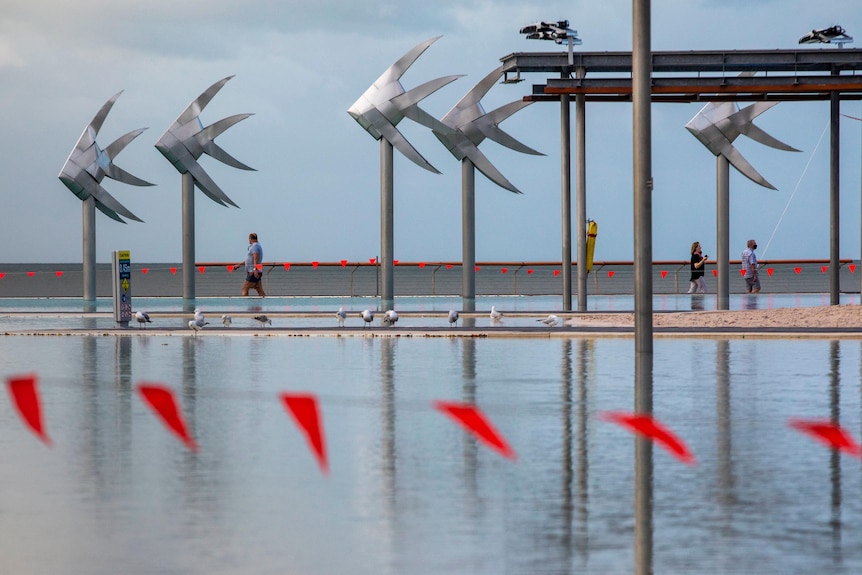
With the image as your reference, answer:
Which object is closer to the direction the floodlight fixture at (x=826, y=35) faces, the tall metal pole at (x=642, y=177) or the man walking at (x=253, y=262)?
the man walking

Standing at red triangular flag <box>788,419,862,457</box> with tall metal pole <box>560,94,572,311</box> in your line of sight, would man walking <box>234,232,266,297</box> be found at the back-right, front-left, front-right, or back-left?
front-left

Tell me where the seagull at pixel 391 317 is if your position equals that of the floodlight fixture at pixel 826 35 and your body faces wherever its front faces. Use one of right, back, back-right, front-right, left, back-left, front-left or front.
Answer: front-left

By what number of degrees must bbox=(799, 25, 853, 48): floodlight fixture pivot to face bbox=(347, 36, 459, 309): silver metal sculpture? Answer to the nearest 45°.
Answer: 0° — it already faces it

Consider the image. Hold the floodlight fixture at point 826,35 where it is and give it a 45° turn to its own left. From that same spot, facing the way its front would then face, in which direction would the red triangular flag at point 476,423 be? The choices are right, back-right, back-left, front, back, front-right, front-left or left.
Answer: front-left

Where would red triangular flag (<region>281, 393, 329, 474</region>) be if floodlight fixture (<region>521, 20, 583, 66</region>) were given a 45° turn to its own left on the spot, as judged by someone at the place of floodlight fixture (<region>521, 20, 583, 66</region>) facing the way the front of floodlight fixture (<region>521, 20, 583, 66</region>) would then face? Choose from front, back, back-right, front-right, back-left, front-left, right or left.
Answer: front-left

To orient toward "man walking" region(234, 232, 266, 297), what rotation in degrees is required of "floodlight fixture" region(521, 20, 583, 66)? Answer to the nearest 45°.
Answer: approximately 45° to its right

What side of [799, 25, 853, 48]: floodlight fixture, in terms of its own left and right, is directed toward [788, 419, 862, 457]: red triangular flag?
left

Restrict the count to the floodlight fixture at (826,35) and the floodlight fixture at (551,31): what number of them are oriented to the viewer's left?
2

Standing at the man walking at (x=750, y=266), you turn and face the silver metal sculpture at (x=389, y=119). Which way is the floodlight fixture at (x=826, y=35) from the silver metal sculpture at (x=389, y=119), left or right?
left

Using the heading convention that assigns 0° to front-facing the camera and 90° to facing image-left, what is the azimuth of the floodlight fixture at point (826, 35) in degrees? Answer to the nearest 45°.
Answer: approximately 90°

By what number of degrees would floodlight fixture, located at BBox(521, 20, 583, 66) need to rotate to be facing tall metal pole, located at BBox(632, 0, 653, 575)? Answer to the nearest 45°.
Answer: approximately 90° to its left

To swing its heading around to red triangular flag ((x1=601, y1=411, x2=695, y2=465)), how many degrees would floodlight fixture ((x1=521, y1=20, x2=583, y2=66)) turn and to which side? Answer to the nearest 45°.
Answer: approximately 90° to its left
